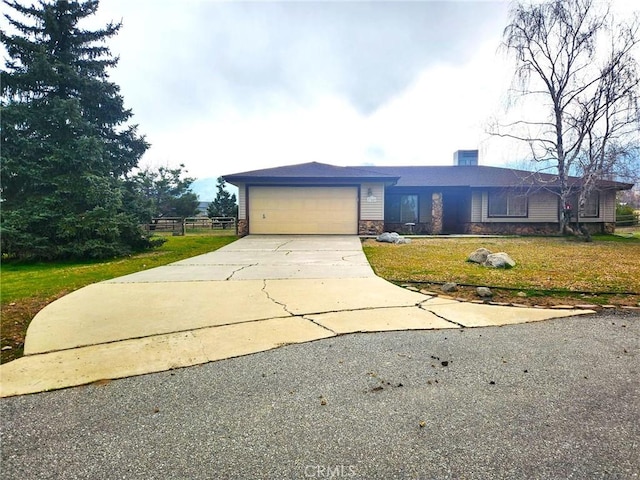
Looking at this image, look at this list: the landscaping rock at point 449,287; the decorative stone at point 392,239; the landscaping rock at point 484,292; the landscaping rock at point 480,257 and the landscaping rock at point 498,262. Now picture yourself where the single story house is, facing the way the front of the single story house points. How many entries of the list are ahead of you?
5

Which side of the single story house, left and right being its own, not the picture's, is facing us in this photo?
front

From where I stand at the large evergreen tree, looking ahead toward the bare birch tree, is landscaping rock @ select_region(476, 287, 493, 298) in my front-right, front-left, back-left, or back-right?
front-right

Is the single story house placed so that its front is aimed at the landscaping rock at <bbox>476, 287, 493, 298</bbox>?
yes

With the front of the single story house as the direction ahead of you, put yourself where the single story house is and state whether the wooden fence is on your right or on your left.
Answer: on your right

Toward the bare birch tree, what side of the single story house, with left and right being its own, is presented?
left

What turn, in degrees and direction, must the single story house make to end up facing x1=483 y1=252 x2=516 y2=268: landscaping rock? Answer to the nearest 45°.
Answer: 0° — it already faces it

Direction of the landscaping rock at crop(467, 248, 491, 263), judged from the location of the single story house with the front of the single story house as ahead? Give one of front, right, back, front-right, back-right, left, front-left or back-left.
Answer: front

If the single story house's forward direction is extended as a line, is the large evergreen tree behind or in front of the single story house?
in front

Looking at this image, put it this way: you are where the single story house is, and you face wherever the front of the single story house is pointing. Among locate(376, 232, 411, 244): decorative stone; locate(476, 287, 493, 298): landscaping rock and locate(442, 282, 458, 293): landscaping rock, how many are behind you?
0

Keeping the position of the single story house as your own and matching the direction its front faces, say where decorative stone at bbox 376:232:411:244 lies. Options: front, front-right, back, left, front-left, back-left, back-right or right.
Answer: front

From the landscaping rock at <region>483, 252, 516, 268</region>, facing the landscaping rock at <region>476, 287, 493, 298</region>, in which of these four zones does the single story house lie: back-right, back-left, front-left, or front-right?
back-right

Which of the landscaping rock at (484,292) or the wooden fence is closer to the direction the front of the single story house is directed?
the landscaping rock

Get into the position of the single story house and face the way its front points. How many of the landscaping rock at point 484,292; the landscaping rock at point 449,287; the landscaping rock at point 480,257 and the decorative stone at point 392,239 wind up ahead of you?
4

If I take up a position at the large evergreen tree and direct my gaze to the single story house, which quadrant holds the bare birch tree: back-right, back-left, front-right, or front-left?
front-right
